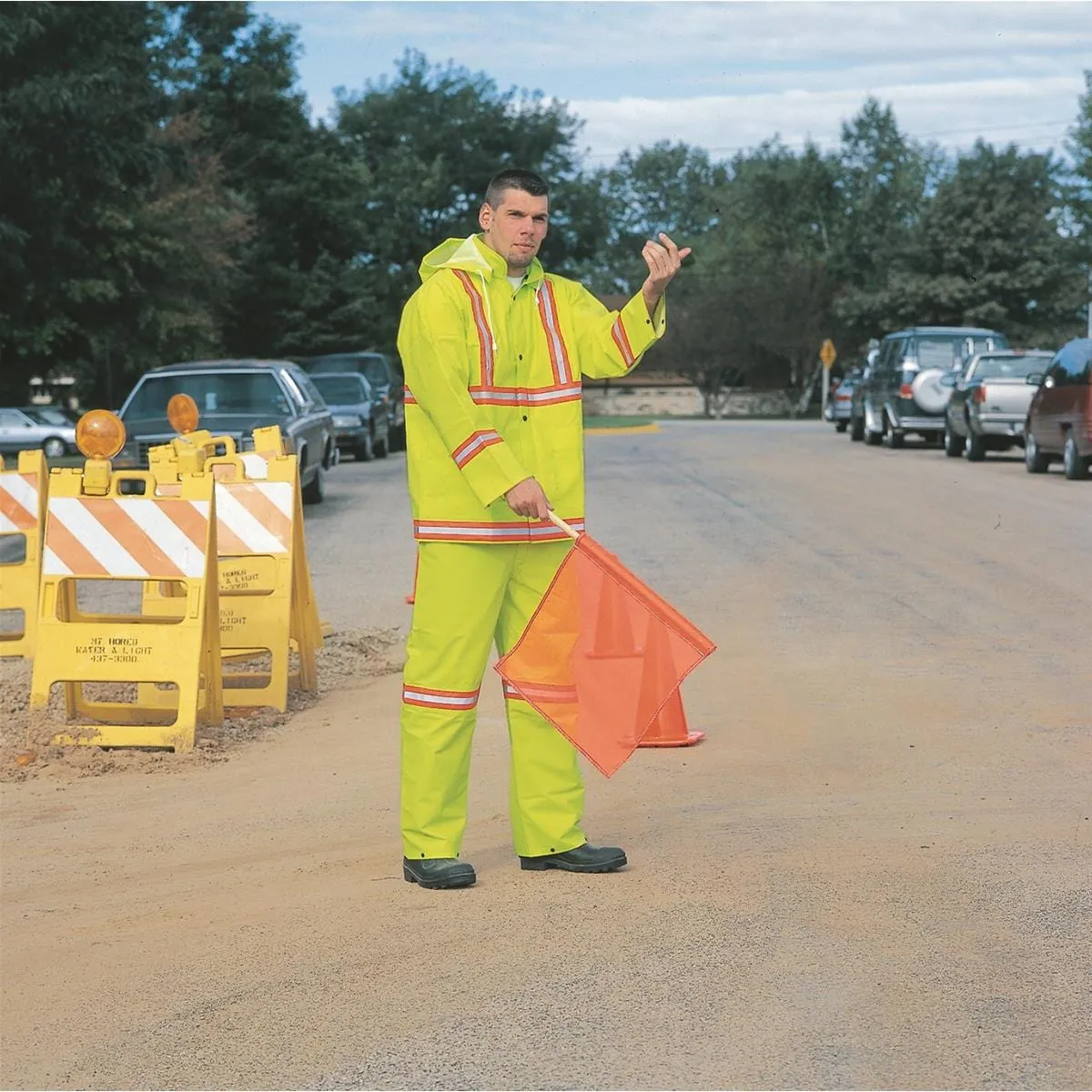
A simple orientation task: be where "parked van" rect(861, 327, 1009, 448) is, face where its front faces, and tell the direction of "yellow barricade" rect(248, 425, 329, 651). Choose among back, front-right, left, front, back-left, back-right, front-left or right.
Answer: back-left

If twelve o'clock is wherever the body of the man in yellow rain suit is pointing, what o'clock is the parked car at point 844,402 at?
The parked car is roughly at 8 o'clock from the man in yellow rain suit.

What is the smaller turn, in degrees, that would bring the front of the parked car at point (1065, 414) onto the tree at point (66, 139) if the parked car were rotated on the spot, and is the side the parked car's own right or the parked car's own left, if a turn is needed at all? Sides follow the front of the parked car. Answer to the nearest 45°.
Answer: approximately 45° to the parked car's own left

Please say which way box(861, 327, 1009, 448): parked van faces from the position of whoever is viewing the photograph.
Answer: facing away from the viewer and to the left of the viewer

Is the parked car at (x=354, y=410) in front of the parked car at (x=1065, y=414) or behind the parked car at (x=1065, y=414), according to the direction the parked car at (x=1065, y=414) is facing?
in front

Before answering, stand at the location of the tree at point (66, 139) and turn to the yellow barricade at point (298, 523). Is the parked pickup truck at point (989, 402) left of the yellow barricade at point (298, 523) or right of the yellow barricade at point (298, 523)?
left

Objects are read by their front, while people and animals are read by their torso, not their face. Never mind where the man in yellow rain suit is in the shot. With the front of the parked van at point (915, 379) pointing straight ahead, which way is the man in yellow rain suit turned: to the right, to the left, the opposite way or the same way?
the opposite way

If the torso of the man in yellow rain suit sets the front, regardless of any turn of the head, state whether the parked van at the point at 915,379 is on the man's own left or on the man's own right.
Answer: on the man's own left

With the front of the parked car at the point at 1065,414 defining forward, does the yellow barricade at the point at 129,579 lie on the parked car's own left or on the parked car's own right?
on the parked car's own left

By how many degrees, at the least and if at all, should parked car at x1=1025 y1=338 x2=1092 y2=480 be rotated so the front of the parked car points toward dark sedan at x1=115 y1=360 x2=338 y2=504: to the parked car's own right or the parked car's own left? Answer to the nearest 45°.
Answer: approximately 90° to the parked car's own left

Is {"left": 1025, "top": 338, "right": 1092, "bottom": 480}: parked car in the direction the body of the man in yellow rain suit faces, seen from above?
no

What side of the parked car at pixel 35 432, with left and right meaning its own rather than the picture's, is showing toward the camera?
right

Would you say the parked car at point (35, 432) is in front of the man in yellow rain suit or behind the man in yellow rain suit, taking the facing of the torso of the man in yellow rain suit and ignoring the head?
behind

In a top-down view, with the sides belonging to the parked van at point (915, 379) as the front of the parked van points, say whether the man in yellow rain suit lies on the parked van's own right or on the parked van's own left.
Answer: on the parked van's own left
